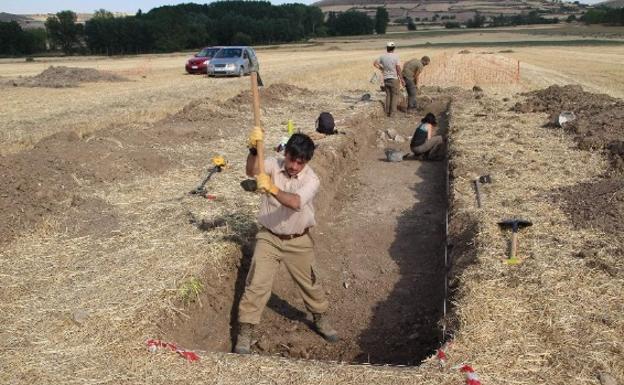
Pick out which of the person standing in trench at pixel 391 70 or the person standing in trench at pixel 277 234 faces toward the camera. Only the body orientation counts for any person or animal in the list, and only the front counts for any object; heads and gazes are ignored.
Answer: the person standing in trench at pixel 277 234

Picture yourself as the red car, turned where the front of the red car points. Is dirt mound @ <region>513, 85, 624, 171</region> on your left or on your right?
on your left

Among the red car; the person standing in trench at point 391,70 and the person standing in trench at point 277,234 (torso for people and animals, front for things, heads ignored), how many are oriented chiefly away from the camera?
1

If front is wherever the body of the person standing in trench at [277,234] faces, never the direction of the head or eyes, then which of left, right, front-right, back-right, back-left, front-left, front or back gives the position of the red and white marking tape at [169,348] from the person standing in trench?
front-right

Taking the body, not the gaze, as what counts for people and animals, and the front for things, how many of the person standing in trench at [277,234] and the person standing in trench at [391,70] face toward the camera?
1

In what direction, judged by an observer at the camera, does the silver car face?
facing the viewer and to the left of the viewer

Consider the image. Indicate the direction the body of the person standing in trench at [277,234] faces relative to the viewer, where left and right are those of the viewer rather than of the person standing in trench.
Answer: facing the viewer

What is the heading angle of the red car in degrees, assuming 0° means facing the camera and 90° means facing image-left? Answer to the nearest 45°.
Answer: approximately 45°

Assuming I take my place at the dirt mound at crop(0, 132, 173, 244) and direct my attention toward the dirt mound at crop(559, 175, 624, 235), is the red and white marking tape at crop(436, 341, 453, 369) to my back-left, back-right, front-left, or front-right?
front-right

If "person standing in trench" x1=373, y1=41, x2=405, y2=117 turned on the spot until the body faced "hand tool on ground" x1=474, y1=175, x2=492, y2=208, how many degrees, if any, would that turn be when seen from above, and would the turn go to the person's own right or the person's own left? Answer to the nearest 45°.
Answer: approximately 180°

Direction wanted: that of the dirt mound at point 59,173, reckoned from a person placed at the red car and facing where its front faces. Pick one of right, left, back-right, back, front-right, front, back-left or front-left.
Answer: front-left

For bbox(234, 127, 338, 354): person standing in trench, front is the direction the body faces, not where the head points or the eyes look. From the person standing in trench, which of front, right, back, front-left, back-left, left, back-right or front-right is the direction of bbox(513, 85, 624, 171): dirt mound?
back-left

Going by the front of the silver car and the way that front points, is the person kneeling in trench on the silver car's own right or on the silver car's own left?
on the silver car's own left
